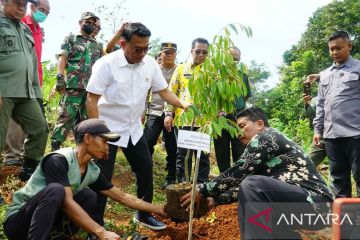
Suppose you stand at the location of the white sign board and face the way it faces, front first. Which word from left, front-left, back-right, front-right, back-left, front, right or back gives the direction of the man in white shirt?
back-right

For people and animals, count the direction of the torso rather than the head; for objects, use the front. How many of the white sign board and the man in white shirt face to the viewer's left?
0

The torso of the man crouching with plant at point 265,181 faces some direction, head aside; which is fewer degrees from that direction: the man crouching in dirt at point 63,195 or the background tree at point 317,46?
the man crouching in dirt

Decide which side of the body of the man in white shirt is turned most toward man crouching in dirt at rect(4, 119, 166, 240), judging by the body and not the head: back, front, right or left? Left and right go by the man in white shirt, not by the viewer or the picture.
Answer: right

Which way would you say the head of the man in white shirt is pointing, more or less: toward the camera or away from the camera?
toward the camera

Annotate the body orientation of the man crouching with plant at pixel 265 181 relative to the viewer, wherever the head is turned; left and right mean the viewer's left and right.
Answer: facing to the left of the viewer

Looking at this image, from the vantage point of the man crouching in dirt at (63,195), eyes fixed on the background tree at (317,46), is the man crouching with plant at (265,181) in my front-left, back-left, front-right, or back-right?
front-right

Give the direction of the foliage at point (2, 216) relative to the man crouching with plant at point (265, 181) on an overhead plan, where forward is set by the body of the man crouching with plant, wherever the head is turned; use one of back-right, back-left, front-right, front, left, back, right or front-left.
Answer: front

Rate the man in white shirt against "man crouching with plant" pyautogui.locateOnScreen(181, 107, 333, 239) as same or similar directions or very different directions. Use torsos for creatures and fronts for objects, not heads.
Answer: very different directions

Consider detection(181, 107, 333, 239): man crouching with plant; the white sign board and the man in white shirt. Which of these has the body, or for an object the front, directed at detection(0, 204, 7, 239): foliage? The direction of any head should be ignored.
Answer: the man crouching with plant

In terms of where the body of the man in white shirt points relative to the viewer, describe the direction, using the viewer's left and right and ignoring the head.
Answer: facing the viewer and to the right of the viewer

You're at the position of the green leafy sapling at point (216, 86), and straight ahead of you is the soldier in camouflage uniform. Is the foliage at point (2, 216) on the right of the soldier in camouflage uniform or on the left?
left

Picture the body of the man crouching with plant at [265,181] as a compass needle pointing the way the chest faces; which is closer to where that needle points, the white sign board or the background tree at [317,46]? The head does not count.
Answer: the white sign board

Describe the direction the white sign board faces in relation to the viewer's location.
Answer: facing the viewer

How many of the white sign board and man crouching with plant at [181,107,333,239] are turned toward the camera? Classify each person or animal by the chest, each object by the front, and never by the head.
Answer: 1

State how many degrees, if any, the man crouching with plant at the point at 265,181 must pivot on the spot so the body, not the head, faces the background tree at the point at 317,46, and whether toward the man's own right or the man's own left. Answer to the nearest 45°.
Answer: approximately 90° to the man's own right

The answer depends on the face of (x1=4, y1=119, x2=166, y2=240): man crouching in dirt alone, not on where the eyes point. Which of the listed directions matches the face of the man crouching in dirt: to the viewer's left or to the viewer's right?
to the viewer's right

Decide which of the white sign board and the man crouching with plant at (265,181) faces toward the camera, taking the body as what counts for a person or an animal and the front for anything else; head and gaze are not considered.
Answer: the white sign board

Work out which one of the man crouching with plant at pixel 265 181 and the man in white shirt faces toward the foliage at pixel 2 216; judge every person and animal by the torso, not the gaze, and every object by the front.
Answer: the man crouching with plant
